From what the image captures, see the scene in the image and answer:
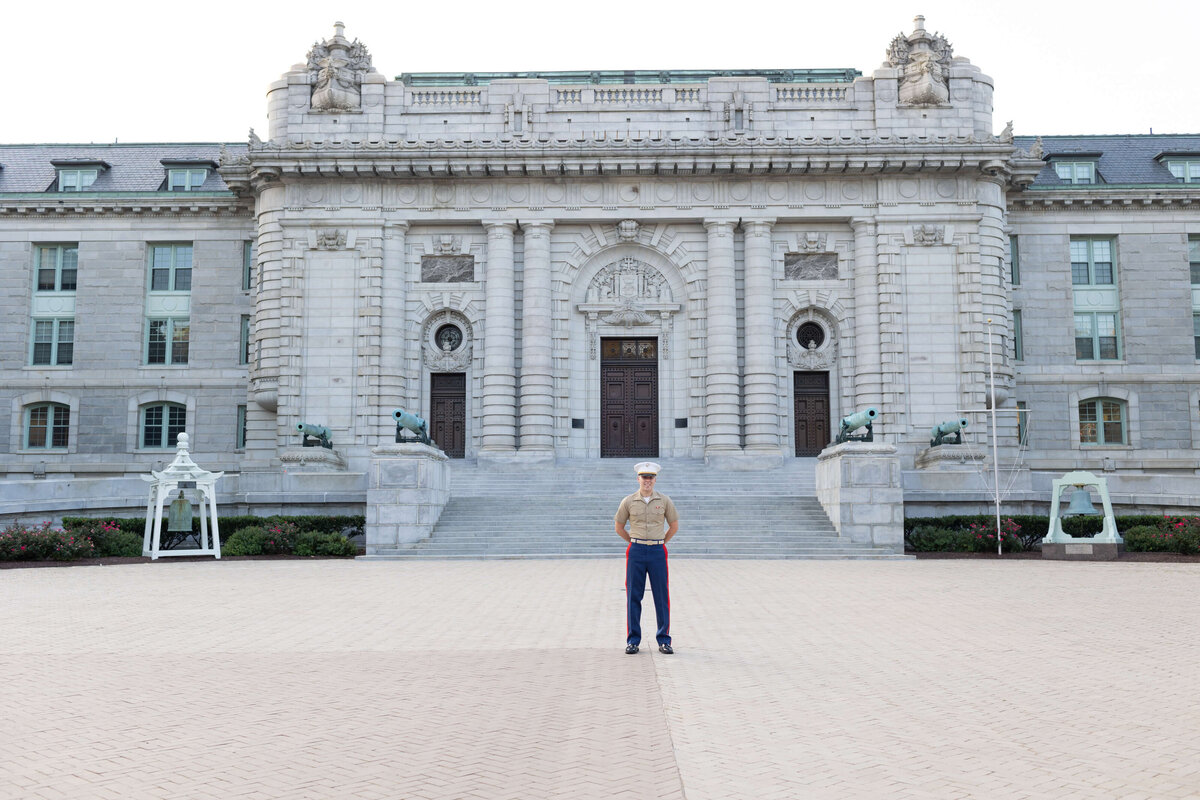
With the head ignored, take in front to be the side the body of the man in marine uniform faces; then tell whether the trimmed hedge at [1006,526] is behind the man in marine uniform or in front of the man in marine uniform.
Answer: behind

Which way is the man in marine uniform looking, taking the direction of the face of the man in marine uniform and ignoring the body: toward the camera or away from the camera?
toward the camera

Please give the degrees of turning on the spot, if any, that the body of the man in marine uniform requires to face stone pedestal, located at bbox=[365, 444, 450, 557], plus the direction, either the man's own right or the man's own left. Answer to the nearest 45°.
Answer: approximately 135° to the man's own right

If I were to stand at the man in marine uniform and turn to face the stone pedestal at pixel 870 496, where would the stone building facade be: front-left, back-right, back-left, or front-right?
front-left

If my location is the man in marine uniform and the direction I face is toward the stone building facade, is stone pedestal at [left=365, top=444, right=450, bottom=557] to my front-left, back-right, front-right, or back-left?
front-left

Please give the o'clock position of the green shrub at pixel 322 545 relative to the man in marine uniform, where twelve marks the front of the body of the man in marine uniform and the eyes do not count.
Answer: The green shrub is roughly at 5 o'clock from the man in marine uniform.

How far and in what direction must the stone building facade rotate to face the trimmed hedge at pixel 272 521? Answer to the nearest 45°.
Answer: approximately 45° to its right

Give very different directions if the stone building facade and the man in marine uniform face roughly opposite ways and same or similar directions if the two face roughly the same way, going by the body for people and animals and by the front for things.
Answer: same or similar directions

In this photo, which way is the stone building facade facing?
toward the camera

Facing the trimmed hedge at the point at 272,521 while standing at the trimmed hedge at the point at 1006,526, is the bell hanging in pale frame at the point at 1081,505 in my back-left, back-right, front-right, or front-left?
back-left

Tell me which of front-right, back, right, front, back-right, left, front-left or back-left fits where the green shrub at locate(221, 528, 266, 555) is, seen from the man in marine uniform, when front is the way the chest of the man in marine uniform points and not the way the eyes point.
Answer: back-right

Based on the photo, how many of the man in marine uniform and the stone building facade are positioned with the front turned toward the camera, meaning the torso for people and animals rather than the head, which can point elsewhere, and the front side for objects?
2

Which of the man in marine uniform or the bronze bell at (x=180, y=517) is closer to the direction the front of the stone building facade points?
the man in marine uniform

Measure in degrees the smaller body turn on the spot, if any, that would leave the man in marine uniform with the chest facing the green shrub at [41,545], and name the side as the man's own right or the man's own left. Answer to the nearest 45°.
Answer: approximately 135° to the man's own right

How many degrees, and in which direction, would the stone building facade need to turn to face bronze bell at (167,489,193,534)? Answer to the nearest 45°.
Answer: approximately 45° to its right

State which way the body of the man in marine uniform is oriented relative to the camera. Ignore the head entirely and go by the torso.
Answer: toward the camera

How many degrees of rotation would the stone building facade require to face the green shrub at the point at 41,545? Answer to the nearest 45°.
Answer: approximately 45° to its right
